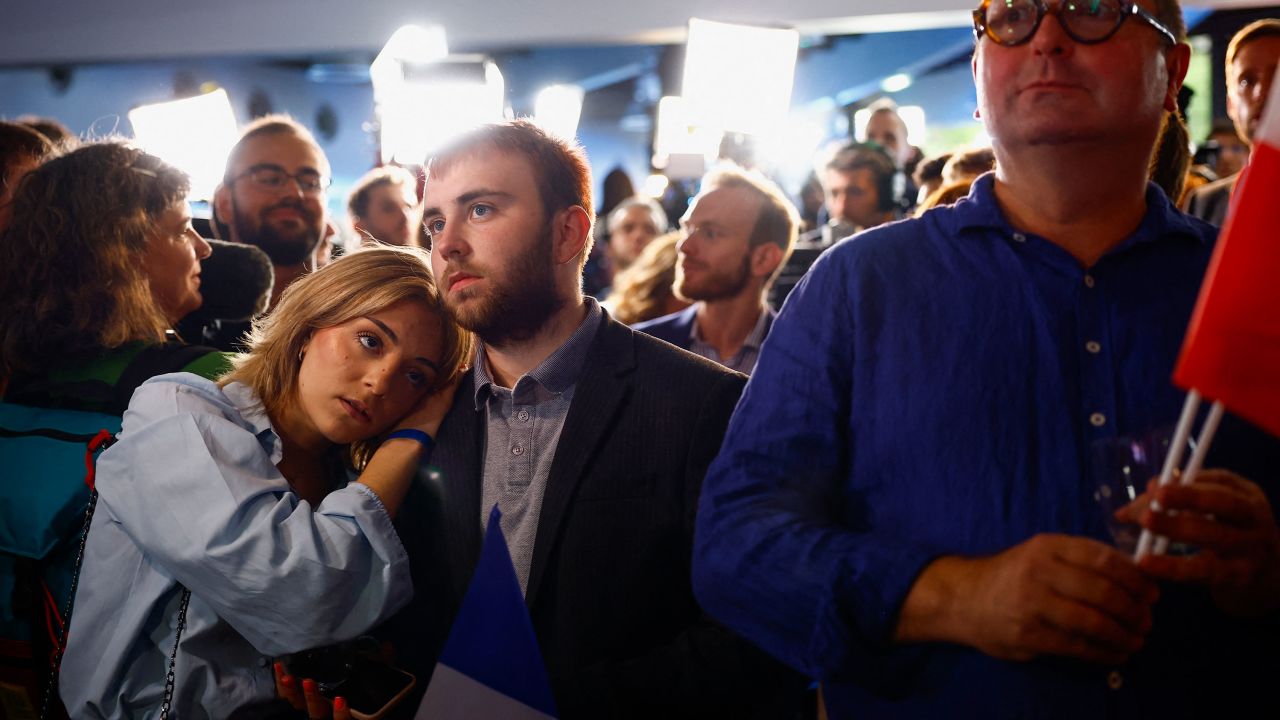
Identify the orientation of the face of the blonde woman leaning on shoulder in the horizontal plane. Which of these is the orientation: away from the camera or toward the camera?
toward the camera

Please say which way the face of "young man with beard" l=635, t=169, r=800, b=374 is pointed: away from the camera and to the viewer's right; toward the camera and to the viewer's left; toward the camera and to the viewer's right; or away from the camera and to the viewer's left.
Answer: toward the camera and to the viewer's left

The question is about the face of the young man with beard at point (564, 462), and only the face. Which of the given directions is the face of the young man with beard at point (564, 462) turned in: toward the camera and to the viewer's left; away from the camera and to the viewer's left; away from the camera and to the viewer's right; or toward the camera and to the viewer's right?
toward the camera and to the viewer's left

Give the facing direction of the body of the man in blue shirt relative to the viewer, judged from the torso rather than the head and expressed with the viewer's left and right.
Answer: facing the viewer and to the right of the viewer

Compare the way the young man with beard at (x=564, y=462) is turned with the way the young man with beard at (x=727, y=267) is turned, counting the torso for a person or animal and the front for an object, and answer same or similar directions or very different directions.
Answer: same or similar directions

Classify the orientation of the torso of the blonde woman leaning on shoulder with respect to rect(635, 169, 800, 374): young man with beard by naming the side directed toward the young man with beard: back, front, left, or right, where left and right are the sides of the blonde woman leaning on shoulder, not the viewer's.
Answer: left

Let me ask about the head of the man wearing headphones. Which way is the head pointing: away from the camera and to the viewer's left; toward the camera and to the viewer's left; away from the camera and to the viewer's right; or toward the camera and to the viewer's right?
toward the camera and to the viewer's left

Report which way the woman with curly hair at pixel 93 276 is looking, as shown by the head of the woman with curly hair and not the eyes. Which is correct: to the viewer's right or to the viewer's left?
to the viewer's right

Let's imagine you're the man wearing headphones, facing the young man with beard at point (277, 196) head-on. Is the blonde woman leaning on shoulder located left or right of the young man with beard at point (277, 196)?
left

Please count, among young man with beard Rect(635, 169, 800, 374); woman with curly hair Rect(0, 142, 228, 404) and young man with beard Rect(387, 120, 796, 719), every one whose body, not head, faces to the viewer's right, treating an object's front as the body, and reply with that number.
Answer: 1

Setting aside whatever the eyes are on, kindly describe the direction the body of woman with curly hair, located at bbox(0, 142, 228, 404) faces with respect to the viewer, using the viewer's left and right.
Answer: facing to the right of the viewer

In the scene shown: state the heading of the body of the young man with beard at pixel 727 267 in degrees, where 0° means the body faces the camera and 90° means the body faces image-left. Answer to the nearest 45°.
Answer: approximately 45°

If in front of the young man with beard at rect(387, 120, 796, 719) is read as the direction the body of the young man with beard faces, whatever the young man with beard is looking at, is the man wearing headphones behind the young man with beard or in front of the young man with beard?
behind
